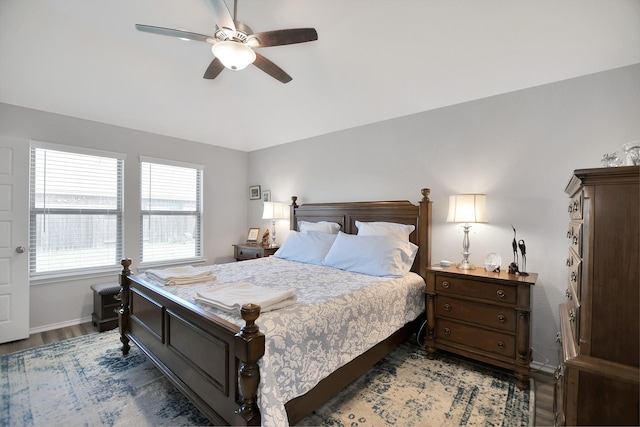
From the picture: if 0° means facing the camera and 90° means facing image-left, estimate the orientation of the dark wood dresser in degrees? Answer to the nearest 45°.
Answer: approximately 90°

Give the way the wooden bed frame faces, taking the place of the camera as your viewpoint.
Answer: facing the viewer and to the left of the viewer

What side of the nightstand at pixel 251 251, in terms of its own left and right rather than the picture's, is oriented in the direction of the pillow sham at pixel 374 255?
left

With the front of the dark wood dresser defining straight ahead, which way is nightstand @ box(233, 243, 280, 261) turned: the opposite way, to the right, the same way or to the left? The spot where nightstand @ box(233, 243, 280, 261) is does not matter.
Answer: to the left

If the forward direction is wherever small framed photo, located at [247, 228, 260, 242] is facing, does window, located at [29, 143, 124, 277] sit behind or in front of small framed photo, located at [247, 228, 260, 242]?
in front

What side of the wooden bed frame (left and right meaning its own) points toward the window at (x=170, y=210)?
right

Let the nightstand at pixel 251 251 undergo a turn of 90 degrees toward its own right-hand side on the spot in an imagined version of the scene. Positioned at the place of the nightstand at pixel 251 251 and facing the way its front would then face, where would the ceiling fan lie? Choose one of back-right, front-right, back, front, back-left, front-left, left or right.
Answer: back-left

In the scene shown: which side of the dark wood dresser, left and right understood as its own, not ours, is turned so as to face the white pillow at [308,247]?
front

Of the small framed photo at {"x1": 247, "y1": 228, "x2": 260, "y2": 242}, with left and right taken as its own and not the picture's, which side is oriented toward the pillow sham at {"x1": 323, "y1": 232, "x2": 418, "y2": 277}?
left

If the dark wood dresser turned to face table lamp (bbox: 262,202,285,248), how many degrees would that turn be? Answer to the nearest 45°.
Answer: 0° — it already faces it

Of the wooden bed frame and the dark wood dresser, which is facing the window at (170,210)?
the dark wood dresser

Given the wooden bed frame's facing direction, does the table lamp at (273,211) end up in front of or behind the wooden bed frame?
behind

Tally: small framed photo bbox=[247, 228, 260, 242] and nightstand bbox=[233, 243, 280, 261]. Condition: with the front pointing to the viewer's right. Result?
0

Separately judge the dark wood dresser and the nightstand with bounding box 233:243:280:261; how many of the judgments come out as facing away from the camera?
0
